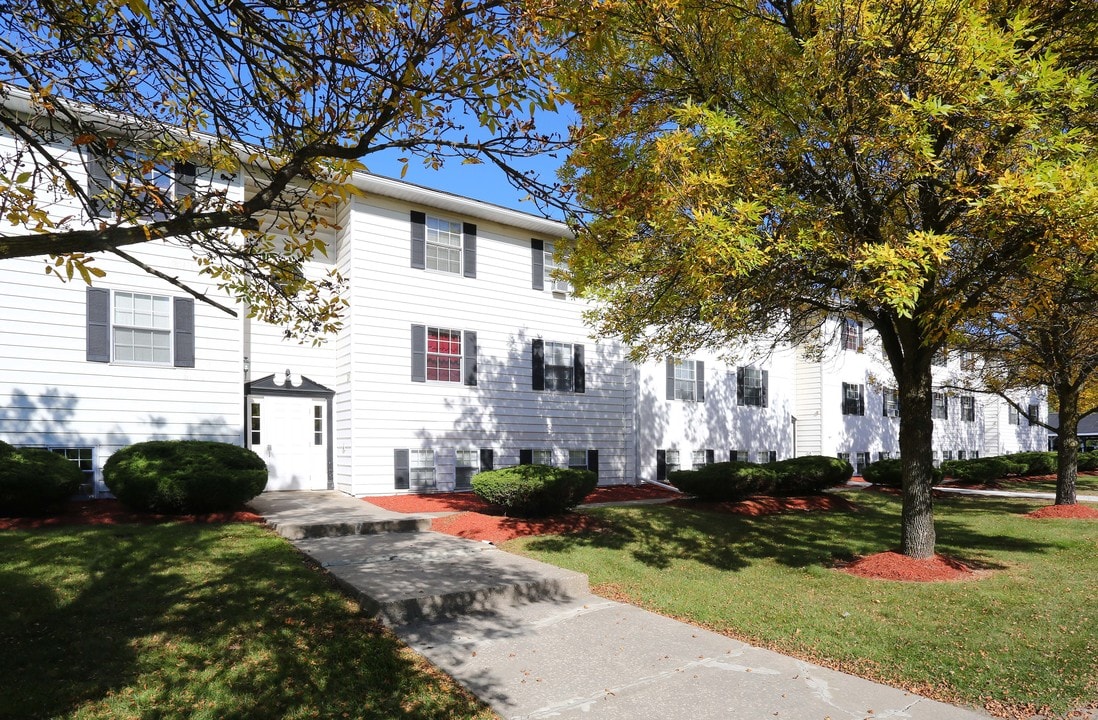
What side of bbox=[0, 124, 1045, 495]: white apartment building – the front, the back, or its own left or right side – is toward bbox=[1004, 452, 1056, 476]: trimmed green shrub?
left

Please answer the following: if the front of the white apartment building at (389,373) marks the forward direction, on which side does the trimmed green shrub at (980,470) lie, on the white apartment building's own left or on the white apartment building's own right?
on the white apartment building's own left
